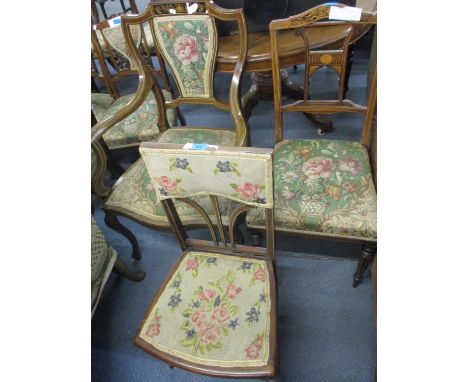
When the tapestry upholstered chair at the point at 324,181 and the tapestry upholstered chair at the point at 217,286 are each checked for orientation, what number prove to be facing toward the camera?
2

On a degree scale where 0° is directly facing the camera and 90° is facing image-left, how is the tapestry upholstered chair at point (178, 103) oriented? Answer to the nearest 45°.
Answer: approximately 45°

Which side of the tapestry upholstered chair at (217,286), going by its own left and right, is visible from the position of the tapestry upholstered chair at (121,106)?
back

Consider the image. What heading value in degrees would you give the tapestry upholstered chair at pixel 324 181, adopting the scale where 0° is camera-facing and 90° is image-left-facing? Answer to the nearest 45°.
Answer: approximately 0°
